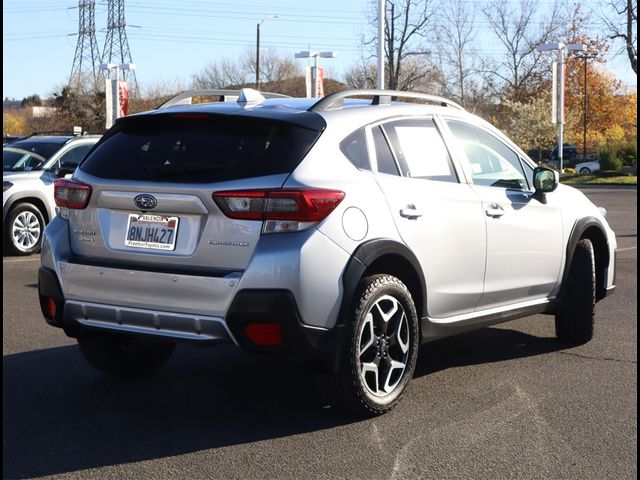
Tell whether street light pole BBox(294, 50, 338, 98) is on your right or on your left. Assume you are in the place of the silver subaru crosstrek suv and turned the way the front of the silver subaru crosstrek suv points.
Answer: on your left

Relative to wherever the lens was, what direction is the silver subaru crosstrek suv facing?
facing away from the viewer and to the right of the viewer

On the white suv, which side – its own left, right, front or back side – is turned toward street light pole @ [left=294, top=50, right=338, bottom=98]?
back
